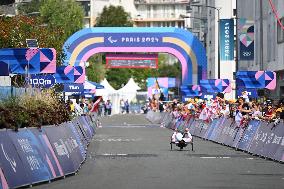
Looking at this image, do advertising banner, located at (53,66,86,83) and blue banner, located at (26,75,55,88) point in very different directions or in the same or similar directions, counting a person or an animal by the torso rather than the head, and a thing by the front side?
same or similar directions

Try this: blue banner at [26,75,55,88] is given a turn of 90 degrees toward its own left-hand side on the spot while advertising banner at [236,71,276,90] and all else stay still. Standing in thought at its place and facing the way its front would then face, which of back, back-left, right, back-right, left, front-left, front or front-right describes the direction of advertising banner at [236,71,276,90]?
front

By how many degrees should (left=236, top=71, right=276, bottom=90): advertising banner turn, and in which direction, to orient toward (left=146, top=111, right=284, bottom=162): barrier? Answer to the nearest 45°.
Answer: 0° — it already faces it

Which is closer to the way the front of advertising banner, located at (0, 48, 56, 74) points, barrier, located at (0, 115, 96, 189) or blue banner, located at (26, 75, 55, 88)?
the barrier

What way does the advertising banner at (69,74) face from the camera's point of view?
toward the camera

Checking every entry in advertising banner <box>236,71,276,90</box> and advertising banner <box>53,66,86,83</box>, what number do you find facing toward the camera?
2

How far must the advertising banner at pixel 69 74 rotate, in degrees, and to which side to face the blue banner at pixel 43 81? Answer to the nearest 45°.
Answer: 0° — it already faces it

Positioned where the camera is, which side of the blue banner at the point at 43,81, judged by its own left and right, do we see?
front

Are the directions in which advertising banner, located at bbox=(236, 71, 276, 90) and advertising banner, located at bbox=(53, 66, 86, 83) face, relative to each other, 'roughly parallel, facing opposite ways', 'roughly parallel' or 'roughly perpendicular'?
roughly parallel

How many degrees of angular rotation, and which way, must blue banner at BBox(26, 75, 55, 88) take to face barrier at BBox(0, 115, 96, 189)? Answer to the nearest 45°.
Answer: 0° — it already faces it

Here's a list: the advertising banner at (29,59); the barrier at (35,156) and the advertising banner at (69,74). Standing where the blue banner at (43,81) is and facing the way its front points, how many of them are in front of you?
2

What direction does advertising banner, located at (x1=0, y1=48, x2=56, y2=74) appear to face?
toward the camera

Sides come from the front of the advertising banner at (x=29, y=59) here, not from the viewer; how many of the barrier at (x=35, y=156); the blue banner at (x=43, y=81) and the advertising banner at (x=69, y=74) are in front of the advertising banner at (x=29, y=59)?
1
